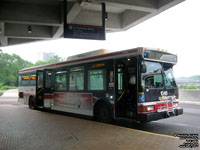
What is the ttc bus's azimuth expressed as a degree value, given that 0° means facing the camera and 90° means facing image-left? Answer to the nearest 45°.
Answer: approximately 315°

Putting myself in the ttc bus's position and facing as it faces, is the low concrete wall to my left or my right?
on my left
